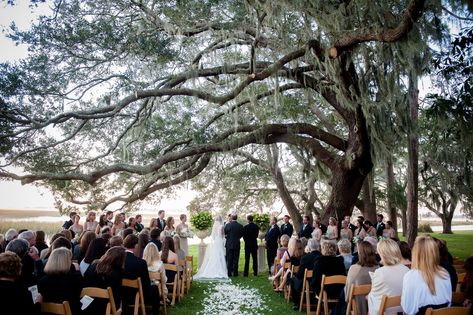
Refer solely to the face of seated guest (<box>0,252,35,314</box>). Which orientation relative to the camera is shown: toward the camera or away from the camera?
away from the camera

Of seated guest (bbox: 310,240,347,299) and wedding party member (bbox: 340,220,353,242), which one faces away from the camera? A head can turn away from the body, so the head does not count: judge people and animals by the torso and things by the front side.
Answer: the seated guest

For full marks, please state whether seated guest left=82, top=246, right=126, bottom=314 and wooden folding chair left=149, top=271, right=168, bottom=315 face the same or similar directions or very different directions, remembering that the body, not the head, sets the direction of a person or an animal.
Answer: same or similar directions

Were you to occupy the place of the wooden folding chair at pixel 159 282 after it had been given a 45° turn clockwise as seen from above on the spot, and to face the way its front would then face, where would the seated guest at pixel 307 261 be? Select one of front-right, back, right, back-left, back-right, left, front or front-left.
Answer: front

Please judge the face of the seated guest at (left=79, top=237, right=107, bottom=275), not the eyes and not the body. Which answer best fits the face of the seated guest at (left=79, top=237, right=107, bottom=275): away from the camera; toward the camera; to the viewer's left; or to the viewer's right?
away from the camera

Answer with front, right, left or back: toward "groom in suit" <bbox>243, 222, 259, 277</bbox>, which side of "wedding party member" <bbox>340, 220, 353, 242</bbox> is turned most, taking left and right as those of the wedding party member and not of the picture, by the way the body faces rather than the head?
right

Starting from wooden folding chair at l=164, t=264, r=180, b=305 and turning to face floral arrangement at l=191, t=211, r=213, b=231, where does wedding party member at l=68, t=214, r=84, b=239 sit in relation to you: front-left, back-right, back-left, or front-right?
front-left

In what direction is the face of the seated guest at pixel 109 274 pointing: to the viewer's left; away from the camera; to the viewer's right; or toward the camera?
away from the camera

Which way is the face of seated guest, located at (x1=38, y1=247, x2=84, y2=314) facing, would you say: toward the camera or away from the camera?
away from the camera

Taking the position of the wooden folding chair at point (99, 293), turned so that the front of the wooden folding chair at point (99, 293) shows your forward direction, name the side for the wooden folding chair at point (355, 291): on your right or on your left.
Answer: on your right

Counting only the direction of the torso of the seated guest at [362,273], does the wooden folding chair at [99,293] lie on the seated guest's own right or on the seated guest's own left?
on the seated guest's own left

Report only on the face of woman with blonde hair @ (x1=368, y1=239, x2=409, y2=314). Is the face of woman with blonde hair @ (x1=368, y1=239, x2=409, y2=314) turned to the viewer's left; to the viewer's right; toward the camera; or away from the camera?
away from the camera

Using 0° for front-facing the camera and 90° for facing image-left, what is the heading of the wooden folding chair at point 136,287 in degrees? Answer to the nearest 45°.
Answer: approximately 225°
